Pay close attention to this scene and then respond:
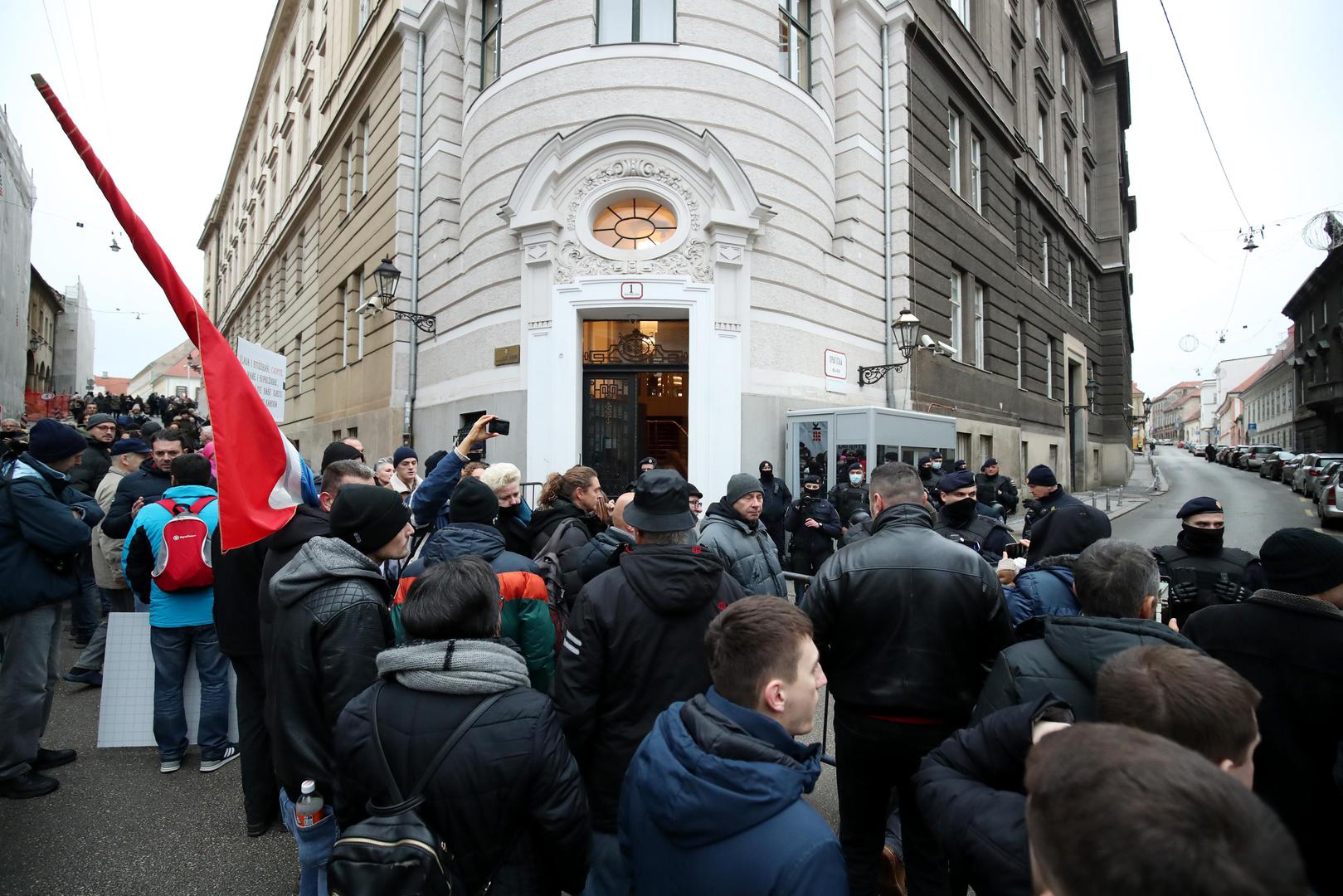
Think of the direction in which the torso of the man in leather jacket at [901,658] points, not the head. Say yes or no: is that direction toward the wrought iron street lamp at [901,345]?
yes

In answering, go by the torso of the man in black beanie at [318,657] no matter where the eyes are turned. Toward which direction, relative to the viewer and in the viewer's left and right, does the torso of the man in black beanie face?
facing away from the viewer and to the right of the viewer

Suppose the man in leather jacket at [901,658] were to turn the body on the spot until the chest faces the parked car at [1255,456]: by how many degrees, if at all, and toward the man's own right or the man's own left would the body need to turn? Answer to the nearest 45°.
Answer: approximately 45° to the man's own right

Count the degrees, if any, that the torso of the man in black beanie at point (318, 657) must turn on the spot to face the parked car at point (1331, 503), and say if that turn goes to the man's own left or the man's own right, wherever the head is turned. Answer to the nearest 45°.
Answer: approximately 45° to the man's own right

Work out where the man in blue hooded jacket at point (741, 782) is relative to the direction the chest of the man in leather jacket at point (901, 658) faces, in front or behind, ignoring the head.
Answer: behind

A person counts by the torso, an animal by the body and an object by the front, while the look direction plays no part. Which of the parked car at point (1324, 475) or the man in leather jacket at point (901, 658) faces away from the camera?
the man in leather jacket

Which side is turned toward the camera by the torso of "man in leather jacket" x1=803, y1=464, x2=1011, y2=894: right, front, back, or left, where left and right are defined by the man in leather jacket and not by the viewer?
back

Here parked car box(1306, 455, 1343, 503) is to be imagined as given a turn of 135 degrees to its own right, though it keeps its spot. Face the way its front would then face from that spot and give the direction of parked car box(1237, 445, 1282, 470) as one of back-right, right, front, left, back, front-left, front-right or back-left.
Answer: back-left

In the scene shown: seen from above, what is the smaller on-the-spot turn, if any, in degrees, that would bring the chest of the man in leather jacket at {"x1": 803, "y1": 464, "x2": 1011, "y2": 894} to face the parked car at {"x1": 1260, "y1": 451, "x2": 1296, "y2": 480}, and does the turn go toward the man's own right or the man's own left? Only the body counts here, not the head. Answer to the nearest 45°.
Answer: approximately 45° to the man's own right

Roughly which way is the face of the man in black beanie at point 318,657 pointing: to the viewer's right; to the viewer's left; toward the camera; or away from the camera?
to the viewer's right

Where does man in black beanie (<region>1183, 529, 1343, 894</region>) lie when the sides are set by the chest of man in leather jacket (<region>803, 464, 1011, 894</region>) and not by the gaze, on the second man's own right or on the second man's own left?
on the second man's own right
